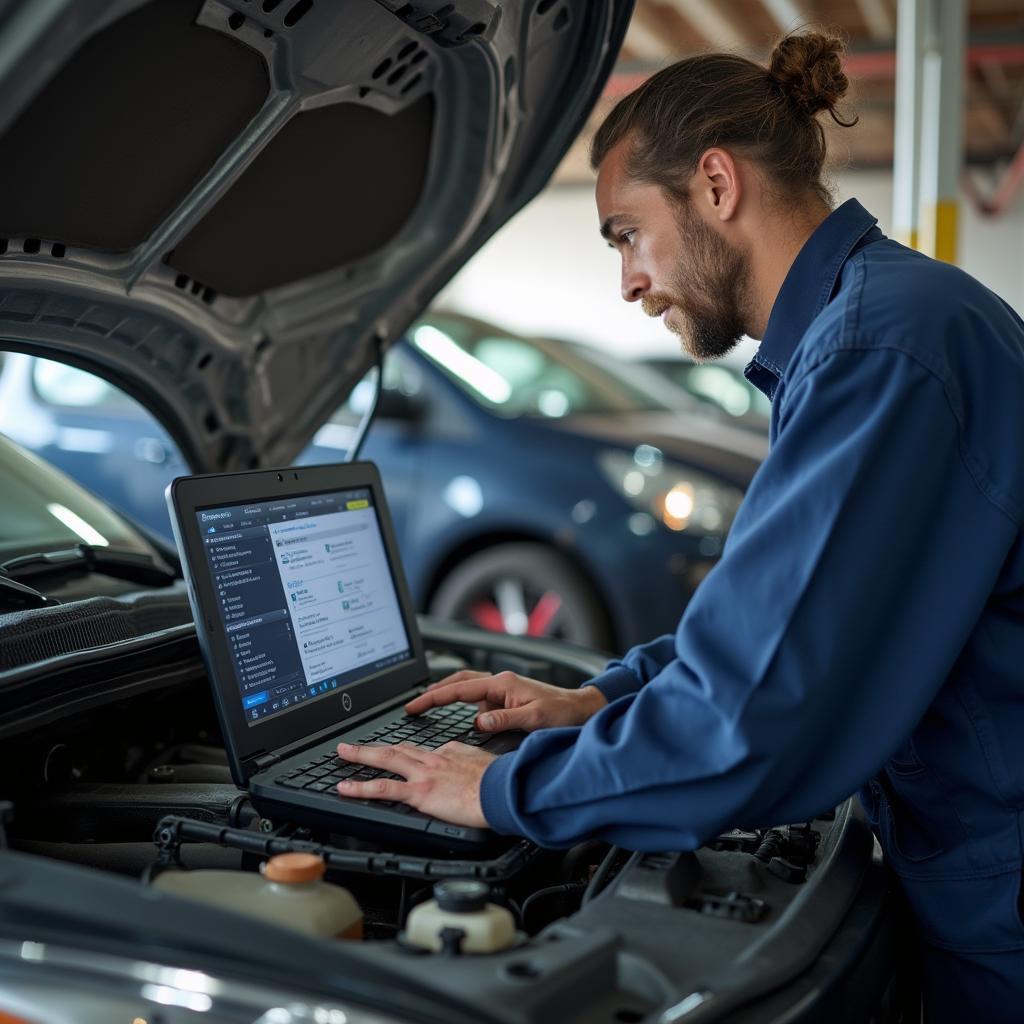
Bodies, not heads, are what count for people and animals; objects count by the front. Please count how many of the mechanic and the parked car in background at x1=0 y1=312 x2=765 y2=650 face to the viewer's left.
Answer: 1

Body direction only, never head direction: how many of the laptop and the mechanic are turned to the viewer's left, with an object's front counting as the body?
1

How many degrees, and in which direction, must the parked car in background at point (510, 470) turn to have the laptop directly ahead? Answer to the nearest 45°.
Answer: approximately 45° to its right

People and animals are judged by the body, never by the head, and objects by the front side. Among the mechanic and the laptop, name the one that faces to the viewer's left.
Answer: the mechanic

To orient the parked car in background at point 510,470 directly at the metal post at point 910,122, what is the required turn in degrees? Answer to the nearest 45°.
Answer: approximately 90° to its left

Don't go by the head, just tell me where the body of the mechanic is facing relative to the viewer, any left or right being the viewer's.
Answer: facing to the left of the viewer

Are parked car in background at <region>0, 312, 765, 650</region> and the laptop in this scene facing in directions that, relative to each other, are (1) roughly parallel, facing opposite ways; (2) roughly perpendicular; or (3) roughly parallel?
roughly parallel

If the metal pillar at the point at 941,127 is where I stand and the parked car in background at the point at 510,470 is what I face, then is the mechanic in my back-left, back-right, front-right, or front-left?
front-left

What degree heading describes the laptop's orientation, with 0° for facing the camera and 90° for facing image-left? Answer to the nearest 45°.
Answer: approximately 315°

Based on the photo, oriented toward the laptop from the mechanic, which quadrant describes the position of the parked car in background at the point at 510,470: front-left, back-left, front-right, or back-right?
front-right

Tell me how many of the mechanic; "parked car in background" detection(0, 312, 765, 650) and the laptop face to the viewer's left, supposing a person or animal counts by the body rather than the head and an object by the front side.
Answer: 1

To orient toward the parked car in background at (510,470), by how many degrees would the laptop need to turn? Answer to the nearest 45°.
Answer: approximately 135° to its left

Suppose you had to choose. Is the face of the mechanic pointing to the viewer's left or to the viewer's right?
to the viewer's left

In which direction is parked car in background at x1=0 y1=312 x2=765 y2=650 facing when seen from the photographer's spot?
facing the viewer and to the right of the viewer

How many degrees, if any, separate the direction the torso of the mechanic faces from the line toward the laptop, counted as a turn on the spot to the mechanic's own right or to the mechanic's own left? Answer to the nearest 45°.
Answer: approximately 45° to the mechanic's own right
